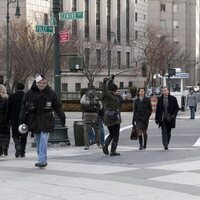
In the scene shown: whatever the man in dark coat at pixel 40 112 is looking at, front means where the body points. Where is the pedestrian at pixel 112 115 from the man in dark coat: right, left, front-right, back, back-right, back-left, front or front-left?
back-left

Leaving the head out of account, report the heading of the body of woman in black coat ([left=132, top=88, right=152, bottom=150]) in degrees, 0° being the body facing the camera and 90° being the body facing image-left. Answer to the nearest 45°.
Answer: approximately 0°

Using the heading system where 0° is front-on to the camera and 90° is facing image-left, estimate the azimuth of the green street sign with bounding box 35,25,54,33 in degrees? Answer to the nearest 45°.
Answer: approximately 0°

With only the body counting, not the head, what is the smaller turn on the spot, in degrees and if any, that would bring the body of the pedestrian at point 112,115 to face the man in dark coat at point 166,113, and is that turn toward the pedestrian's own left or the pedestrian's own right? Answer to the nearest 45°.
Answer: approximately 45° to the pedestrian's own left

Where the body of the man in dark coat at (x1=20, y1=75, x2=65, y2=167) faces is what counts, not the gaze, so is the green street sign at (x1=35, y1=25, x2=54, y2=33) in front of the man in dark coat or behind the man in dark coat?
behind
